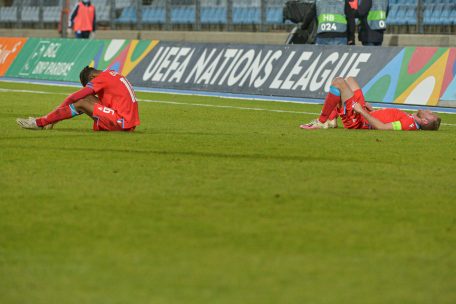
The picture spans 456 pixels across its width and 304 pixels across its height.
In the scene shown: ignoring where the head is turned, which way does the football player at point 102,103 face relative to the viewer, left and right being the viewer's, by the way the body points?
facing to the left of the viewer

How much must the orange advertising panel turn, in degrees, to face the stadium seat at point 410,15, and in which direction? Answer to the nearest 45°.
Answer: approximately 90° to its left

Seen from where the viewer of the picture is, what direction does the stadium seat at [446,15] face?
facing the viewer

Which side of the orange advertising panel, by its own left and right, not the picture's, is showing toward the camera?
front

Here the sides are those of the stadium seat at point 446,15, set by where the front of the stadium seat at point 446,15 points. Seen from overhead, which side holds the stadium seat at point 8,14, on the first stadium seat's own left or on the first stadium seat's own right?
on the first stadium seat's own right

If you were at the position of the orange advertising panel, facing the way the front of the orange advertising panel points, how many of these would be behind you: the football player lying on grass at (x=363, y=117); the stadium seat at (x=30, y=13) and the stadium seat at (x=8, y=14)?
2

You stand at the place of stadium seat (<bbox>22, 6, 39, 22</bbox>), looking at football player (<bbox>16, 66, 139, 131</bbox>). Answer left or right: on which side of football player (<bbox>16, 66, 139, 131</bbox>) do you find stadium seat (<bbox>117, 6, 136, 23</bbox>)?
left

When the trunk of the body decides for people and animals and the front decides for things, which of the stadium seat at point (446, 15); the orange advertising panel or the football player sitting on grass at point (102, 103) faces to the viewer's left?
the football player sitting on grass

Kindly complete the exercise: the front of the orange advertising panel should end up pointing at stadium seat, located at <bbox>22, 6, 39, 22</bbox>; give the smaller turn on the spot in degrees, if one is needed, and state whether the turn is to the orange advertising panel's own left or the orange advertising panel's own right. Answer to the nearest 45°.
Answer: approximately 180°

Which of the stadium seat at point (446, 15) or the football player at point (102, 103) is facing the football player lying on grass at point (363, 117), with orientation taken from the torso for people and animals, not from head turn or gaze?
the stadium seat
